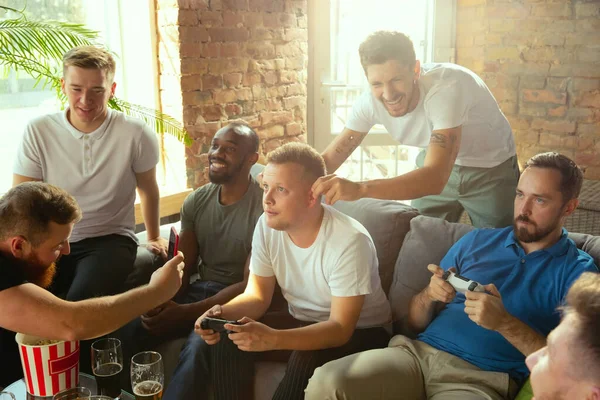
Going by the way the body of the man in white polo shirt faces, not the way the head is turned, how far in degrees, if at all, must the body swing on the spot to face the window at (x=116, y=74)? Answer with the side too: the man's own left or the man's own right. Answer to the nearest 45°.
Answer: approximately 180°

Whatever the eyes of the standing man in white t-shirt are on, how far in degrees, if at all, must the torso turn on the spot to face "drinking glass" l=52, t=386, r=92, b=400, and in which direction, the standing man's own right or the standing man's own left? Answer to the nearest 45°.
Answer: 0° — they already face it

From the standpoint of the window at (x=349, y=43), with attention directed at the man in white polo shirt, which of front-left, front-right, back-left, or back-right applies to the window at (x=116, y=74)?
front-right

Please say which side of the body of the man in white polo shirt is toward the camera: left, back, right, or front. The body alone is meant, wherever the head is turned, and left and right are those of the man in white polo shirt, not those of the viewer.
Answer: front

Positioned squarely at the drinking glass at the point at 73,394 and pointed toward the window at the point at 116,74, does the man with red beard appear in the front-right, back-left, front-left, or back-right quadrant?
front-left

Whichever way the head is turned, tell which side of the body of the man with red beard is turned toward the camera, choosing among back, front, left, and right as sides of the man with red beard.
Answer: right

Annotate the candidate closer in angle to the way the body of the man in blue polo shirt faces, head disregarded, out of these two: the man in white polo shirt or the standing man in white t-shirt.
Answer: the man in white polo shirt

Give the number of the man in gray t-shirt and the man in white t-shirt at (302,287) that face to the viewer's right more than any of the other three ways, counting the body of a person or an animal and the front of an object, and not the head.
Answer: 0

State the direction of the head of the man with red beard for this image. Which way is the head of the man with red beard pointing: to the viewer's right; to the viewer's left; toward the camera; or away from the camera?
to the viewer's right

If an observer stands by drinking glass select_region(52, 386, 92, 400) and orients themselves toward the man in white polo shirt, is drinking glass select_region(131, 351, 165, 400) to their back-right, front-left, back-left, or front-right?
front-right

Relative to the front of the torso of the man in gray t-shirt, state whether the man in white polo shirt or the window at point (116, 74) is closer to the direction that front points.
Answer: the man in white polo shirt

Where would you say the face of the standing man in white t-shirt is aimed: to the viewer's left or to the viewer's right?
to the viewer's left

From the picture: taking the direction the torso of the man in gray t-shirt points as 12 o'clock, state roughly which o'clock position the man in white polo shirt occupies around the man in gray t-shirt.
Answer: The man in white polo shirt is roughly at 2 o'clock from the man in gray t-shirt.

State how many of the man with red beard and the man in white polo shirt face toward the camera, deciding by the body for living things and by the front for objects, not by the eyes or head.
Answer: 1

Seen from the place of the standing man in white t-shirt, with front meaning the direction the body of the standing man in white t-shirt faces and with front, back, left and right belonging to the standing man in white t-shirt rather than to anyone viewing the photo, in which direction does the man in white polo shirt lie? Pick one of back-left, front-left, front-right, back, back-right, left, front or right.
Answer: front-right

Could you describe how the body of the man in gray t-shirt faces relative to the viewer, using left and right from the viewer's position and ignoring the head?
facing the viewer and to the left of the viewer
